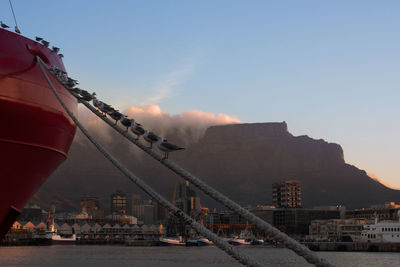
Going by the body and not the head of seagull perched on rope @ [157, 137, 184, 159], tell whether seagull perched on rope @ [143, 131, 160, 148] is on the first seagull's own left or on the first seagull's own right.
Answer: on the first seagull's own right

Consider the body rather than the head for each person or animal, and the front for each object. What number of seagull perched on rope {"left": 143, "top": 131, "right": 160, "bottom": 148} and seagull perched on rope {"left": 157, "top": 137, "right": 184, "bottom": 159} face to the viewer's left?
2

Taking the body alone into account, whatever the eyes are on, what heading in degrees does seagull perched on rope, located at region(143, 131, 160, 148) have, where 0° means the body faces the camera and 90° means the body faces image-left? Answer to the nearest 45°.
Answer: approximately 90°

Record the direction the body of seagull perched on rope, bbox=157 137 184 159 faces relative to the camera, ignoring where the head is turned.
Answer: to the viewer's left

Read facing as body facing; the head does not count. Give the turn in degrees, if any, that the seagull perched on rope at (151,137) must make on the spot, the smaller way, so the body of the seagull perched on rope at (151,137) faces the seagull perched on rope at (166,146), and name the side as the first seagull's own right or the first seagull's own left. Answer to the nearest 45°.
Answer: approximately 135° to the first seagull's own left
